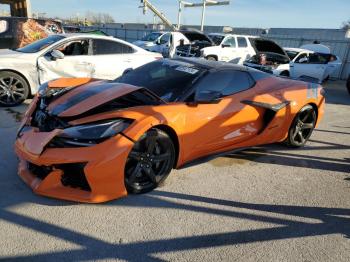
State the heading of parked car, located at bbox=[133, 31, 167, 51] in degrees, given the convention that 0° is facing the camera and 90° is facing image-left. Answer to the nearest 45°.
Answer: approximately 45°

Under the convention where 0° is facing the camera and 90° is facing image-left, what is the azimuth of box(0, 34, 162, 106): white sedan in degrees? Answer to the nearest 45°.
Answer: approximately 90°

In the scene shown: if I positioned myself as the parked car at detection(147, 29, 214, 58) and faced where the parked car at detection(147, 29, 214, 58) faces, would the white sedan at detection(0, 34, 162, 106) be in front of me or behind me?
in front

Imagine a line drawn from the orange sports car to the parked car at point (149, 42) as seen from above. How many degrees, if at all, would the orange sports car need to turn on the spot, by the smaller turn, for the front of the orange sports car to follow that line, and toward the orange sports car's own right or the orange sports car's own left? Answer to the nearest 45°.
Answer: approximately 135° to the orange sports car's own right

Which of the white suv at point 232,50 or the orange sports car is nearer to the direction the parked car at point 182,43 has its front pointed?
the orange sports car

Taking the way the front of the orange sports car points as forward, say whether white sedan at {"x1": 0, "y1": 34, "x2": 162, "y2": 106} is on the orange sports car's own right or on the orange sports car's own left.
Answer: on the orange sports car's own right

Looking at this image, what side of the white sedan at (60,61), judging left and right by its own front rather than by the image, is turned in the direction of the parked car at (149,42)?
right

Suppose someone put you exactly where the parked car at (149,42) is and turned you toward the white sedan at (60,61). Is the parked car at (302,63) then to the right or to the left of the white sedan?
left

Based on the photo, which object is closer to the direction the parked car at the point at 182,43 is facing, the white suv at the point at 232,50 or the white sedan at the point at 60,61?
the white sedan

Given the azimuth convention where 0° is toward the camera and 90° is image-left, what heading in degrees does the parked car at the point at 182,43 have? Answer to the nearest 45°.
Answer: approximately 45°
